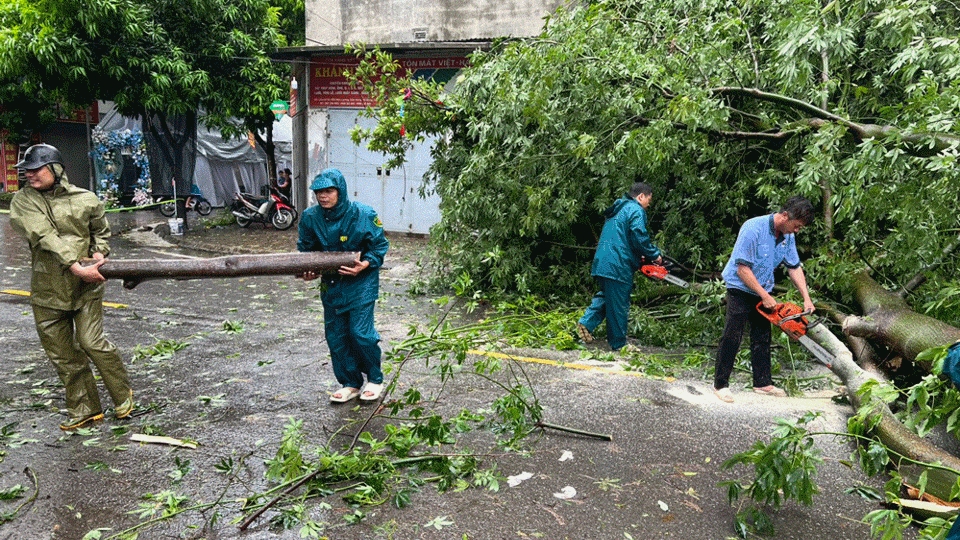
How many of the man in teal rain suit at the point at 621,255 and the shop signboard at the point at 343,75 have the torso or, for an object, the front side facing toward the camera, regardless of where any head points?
1

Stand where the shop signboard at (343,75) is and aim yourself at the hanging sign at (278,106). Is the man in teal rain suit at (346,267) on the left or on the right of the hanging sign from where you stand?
left

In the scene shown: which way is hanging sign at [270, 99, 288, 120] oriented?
toward the camera

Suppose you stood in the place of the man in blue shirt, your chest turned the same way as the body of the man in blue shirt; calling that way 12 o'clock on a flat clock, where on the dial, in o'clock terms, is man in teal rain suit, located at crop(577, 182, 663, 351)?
The man in teal rain suit is roughly at 6 o'clock from the man in blue shirt.

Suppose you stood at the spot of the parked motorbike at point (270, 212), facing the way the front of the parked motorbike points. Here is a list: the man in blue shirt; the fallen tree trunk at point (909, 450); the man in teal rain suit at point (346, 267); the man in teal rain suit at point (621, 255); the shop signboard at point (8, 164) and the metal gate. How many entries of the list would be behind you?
1

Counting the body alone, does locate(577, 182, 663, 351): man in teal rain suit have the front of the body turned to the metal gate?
no

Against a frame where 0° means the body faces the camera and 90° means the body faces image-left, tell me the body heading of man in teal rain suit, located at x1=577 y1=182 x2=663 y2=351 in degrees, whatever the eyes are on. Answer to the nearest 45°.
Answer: approximately 225°

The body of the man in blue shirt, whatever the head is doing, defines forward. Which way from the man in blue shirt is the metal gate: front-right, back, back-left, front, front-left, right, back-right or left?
back

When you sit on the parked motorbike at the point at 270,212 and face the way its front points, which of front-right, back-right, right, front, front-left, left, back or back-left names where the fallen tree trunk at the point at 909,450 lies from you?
front-right

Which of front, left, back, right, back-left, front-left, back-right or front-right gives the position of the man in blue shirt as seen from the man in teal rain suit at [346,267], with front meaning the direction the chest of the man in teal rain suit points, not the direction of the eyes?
back-left

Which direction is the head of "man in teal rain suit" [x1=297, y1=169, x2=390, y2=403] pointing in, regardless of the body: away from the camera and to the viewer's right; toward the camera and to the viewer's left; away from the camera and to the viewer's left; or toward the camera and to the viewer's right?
toward the camera and to the viewer's left

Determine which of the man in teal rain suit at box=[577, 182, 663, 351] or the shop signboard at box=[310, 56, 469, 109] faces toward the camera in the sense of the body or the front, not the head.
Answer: the shop signboard

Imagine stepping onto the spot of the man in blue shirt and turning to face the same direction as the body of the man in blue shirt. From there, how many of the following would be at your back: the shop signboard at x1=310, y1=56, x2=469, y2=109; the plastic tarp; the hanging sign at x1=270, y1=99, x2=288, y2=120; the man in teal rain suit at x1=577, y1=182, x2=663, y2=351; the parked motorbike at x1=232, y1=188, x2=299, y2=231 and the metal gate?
6

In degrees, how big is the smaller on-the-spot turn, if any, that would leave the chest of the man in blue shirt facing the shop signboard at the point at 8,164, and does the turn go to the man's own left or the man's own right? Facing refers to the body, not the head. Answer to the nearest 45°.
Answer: approximately 180°

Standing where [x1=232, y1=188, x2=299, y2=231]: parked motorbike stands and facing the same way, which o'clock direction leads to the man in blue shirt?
The man in blue shirt is roughly at 1 o'clock from the parked motorbike.

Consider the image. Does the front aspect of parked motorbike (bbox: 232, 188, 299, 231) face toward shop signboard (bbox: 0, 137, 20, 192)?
no
